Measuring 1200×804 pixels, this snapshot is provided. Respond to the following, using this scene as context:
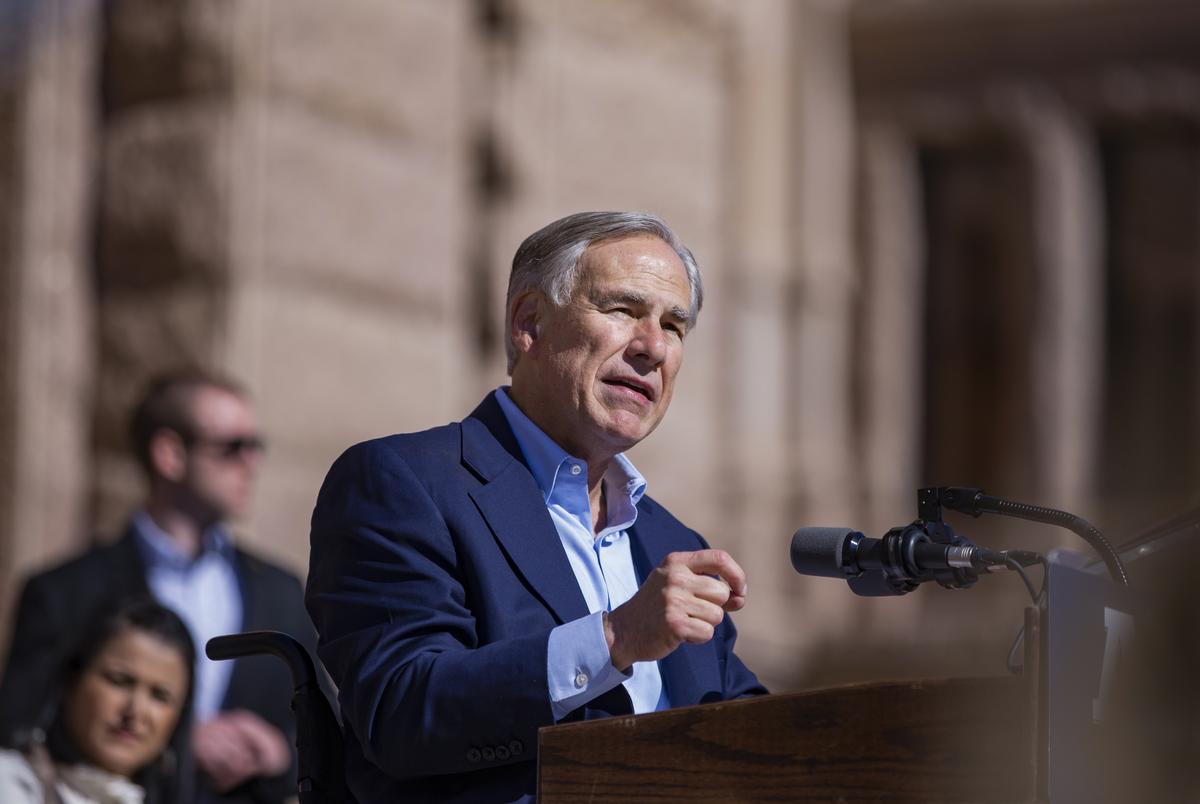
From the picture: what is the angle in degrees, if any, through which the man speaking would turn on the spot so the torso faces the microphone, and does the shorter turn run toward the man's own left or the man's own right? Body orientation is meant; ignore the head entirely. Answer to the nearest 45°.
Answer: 0° — they already face it

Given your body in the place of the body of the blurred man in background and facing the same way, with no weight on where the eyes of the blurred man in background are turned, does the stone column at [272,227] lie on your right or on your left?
on your left

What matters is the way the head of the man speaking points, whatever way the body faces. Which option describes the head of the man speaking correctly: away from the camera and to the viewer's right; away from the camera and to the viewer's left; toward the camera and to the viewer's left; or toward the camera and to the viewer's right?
toward the camera and to the viewer's right

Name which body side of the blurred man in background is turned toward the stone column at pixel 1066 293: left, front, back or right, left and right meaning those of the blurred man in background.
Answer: left
